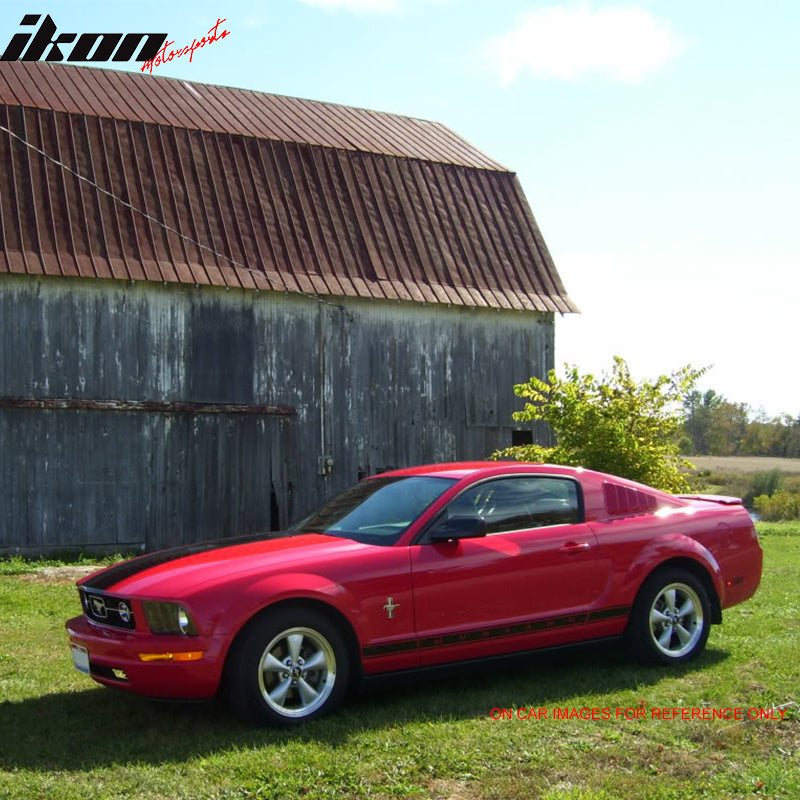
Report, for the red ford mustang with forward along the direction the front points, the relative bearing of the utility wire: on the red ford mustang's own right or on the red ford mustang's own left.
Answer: on the red ford mustang's own right

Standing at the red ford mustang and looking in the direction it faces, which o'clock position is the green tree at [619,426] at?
The green tree is roughly at 5 o'clock from the red ford mustang.

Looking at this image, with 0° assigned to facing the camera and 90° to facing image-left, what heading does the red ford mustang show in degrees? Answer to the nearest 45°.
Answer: approximately 45°
